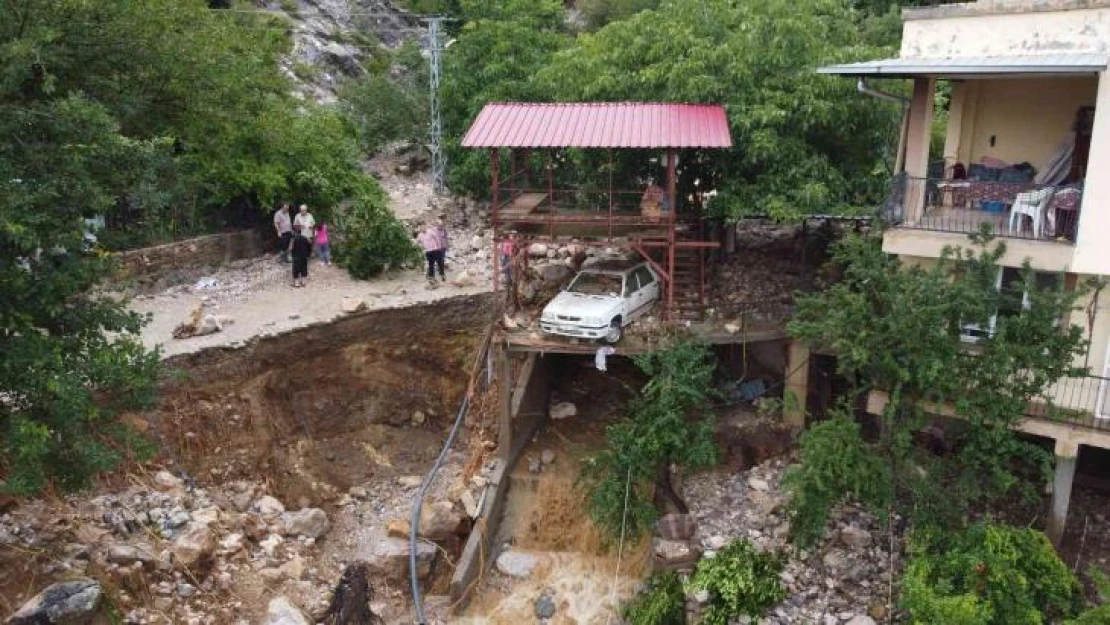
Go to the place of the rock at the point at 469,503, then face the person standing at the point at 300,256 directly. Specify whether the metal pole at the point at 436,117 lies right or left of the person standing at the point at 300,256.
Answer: right

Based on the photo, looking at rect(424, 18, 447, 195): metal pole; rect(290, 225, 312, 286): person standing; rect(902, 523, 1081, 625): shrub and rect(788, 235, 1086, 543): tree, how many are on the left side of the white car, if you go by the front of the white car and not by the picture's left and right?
2

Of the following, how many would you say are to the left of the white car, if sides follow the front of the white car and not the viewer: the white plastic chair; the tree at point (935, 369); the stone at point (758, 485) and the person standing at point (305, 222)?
3

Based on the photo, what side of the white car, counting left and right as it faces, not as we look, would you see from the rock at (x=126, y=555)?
front

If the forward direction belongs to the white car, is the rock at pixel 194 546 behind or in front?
in front

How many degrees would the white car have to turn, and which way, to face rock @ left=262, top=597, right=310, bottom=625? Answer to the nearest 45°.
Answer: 0° — it already faces it

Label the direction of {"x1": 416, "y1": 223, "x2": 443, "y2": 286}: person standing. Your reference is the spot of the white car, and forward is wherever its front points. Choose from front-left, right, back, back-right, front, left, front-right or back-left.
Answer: right

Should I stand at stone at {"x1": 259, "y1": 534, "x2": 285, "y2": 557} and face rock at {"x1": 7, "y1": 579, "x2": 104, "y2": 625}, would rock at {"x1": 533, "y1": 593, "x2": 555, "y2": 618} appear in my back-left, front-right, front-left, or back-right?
back-left

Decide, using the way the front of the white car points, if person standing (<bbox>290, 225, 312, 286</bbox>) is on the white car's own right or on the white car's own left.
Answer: on the white car's own right

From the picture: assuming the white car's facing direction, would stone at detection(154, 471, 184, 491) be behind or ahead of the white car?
ahead

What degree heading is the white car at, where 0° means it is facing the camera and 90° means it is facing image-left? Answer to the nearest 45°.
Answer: approximately 45°

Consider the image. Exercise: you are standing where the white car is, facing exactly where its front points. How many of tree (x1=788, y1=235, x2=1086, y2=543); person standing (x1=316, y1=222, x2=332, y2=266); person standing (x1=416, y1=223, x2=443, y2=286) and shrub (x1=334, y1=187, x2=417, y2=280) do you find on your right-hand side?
3

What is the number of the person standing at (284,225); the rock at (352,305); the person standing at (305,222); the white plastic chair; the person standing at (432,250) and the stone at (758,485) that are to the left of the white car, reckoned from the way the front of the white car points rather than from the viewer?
2

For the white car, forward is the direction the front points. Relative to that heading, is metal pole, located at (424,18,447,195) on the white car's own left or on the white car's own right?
on the white car's own right

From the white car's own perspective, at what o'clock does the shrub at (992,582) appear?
The shrub is roughly at 9 o'clock from the white car.
